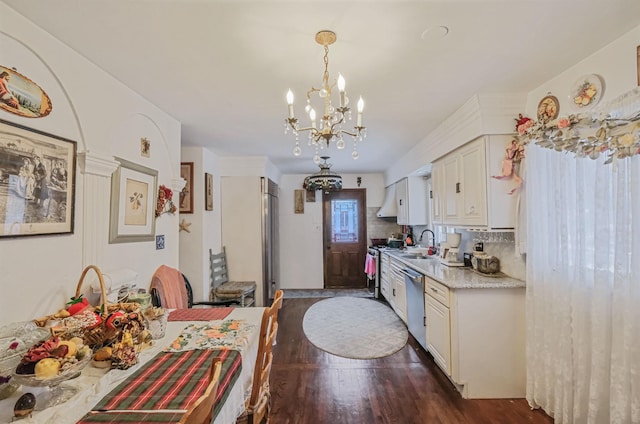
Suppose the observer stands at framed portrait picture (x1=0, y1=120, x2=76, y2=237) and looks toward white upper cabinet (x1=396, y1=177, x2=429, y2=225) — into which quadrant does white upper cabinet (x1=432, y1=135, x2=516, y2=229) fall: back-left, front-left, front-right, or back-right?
front-right

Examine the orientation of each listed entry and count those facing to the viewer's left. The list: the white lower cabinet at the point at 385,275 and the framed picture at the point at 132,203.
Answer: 1

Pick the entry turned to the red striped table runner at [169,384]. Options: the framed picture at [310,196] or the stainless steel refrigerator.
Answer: the framed picture

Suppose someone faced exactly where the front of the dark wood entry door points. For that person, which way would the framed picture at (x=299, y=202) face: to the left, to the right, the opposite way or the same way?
the same way

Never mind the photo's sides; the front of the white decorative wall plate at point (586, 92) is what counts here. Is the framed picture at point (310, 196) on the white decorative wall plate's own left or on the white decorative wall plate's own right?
on the white decorative wall plate's own right

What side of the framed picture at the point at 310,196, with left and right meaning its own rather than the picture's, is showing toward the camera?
front

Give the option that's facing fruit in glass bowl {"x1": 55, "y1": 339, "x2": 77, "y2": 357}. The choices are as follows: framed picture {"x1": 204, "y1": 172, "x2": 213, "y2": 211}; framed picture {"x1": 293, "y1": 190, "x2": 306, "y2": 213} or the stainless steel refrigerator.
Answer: framed picture {"x1": 293, "y1": 190, "x2": 306, "y2": 213}

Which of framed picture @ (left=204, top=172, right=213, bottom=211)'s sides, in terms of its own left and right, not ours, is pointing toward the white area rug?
front

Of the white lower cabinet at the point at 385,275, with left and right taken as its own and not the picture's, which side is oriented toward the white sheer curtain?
left

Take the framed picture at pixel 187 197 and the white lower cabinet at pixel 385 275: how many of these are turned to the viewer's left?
1

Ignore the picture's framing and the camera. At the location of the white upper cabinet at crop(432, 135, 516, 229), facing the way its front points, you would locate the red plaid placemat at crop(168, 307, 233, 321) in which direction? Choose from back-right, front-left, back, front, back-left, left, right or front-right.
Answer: front

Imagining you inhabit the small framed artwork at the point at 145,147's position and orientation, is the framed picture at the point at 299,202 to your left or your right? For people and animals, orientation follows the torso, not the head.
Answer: on your left

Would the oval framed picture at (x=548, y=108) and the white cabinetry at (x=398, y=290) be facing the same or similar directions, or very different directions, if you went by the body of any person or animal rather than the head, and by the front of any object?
same or similar directions

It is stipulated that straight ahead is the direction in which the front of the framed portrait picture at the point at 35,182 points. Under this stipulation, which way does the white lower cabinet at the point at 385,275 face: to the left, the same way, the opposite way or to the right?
the opposite way

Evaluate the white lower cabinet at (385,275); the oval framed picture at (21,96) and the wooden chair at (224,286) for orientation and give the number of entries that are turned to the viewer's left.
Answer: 1

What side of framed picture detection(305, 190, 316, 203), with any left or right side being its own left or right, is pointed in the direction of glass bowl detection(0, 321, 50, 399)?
front

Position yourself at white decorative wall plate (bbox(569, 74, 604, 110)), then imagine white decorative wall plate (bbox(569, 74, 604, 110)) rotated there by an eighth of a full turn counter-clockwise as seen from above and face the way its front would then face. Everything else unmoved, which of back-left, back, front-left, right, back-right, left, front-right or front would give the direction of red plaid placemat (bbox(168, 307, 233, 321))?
front-right

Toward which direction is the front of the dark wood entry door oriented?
toward the camera

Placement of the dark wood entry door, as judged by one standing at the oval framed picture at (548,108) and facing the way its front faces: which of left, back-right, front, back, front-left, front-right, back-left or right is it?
right

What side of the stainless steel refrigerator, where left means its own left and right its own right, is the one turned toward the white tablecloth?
right

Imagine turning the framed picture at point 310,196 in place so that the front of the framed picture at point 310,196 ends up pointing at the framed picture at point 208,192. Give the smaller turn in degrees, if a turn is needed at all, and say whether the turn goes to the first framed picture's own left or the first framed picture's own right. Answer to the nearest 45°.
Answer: approximately 45° to the first framed picture's own right
